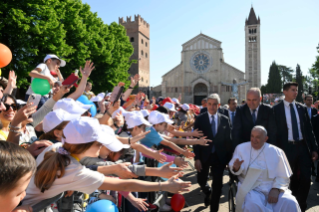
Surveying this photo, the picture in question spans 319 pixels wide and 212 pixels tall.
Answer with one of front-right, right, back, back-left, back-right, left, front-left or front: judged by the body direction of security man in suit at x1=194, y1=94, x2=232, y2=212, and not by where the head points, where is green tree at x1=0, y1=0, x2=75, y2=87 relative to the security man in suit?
back-right

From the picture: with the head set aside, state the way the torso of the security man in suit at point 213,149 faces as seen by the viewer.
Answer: toward the camera

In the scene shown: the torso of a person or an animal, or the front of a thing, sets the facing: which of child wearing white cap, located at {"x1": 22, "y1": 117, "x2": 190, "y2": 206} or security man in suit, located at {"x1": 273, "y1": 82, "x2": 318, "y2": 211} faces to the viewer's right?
the child wearing white cap

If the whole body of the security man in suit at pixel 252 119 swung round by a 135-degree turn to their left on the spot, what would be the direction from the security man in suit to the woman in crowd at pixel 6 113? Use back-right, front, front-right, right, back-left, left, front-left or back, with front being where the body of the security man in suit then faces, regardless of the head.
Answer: back

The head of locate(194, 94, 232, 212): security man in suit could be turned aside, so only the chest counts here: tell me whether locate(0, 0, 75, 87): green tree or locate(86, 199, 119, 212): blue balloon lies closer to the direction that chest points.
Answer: the blue balloon

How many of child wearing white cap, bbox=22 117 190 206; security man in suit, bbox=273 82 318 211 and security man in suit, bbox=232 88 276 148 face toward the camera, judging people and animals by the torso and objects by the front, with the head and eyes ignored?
2

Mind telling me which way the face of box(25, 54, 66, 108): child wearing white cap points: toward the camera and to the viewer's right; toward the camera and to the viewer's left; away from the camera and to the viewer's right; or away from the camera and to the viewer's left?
toward the camera and to the viewer's right

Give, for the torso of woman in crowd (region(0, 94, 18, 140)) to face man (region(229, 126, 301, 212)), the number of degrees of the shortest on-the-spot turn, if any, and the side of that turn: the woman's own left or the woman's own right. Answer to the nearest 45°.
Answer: approximately 45° to the woman's own left

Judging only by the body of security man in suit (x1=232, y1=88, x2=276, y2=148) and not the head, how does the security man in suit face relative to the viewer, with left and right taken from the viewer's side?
facing the viewer

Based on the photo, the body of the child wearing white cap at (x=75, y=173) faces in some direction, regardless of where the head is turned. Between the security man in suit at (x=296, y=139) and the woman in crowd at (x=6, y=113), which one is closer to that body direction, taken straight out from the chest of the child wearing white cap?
the security man in suit

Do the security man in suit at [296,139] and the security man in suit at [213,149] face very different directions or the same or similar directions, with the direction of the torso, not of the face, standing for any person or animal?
same or similar directions

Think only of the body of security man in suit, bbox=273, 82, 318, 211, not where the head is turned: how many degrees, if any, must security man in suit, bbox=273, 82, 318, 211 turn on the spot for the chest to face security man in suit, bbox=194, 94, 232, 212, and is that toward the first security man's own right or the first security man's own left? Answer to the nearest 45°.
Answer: approximately 90° to the first security man's own right

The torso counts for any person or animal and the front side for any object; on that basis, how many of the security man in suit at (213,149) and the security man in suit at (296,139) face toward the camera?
2

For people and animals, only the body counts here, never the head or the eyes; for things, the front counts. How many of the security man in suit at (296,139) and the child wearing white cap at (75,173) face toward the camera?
1

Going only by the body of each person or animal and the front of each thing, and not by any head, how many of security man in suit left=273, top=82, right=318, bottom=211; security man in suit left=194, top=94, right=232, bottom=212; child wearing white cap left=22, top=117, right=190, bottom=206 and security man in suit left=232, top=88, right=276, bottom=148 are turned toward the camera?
3

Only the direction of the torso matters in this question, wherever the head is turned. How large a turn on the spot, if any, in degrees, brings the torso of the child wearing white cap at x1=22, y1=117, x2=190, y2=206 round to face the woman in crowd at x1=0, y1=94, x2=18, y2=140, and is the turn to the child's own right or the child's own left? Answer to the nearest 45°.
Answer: approximately 135° to the child's own left

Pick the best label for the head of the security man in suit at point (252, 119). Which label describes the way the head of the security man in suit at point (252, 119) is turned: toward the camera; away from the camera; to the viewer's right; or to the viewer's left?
toward the camera

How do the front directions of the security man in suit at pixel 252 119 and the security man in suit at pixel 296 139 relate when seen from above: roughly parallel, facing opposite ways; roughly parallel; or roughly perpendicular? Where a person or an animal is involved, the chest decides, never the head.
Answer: roughly parallel

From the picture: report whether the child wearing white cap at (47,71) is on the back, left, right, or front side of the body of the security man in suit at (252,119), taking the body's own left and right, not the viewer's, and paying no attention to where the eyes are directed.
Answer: right
